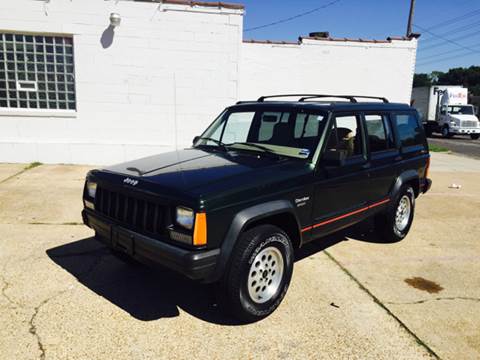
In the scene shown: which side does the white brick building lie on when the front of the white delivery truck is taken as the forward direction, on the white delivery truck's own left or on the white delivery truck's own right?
on the white delivery truck's own right

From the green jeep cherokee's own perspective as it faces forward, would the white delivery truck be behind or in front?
behind

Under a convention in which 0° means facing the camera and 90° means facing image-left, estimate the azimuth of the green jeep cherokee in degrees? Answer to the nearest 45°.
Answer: approximately 45°

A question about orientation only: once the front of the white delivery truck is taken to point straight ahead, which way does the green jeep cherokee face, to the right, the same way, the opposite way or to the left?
to the right

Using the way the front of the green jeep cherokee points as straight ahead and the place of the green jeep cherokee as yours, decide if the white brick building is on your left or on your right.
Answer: on your right

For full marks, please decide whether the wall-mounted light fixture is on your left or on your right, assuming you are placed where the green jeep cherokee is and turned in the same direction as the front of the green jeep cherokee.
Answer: on your right
